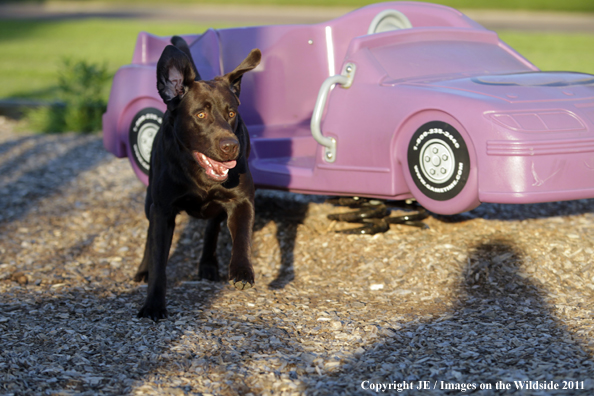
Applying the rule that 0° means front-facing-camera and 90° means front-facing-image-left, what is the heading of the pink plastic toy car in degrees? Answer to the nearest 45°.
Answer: approximately 315°

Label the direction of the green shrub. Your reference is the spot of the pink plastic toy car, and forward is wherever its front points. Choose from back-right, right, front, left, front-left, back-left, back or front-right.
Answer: back
